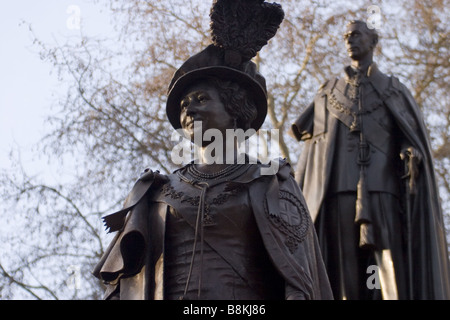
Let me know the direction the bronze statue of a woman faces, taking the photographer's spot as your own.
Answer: facing the viewer and to the left of the viewer

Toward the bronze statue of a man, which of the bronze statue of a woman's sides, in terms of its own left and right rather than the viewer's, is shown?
back
